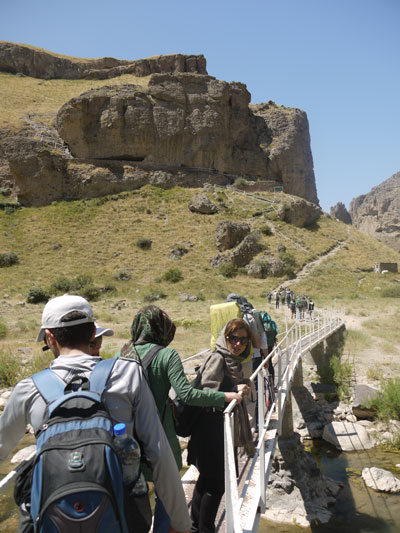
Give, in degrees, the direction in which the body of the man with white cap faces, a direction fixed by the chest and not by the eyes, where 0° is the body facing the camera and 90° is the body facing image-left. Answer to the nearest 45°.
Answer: approximately 180°

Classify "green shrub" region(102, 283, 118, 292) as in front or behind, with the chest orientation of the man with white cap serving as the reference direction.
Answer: in front

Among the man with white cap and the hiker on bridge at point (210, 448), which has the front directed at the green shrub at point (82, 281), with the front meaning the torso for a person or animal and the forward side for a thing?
the man with white cap

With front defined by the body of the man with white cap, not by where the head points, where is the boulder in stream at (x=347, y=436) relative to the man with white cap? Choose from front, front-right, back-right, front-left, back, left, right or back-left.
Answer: front-right

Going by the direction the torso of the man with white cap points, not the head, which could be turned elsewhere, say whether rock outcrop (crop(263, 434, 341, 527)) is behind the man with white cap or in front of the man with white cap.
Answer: in front

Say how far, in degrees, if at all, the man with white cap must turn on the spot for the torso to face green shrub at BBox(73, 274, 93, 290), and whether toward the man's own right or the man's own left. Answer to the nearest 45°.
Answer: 0° — they already face it

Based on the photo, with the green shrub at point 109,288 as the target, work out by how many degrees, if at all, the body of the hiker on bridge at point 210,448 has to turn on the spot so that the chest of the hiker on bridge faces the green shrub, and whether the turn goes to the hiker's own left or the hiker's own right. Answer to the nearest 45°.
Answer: approximately 135° to the hiker's own left

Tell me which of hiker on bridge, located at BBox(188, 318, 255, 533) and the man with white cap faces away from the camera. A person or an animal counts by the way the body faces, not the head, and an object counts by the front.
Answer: the man with white cap

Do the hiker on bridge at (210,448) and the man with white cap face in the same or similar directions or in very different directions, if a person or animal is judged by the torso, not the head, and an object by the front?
very different directions

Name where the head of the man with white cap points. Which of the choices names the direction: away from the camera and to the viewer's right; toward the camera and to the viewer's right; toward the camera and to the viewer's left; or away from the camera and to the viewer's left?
away from the camera and to the viewer's left

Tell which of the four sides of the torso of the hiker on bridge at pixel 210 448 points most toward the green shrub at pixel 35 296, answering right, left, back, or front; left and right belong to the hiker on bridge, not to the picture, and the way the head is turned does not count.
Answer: back

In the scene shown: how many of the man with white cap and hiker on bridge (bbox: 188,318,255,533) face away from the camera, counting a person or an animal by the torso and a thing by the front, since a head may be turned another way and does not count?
1

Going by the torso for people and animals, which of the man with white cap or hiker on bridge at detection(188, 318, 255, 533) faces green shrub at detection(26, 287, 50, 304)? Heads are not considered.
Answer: the man with white cap

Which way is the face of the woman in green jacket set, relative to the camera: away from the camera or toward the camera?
away from the camera

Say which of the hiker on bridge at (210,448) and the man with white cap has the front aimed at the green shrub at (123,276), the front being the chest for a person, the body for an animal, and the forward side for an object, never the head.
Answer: the man with white cap

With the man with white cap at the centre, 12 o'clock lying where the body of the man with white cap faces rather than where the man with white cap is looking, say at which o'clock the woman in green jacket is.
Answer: The woman in green jacket is roughly at 1 o'clock from the man with white cap.

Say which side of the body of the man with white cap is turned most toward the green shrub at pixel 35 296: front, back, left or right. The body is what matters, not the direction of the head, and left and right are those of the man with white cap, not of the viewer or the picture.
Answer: front
